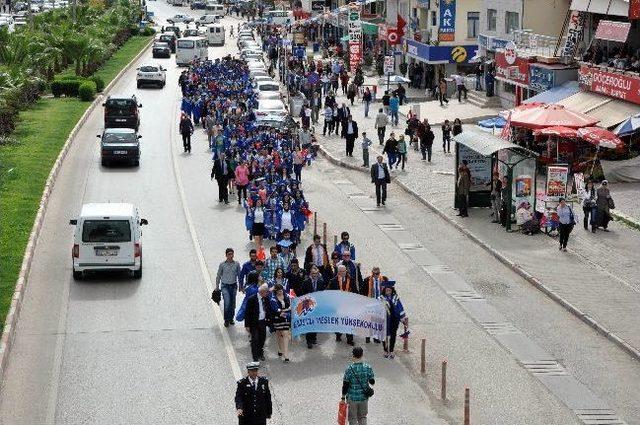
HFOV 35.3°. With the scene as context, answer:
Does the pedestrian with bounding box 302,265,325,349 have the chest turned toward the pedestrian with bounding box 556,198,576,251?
no

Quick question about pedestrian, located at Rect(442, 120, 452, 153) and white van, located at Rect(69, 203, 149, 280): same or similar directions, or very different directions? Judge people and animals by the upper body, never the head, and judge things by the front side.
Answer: very different directions

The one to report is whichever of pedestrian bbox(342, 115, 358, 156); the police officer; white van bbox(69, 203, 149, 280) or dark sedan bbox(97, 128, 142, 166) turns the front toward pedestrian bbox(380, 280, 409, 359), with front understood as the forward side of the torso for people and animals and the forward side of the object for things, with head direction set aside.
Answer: pedestrian bbox(342, 115, 358, 156)

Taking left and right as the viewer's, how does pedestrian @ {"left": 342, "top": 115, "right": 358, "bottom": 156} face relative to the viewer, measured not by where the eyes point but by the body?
facing the viewer

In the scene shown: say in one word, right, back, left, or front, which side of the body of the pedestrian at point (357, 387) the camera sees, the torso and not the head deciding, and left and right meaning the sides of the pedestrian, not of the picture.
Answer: back

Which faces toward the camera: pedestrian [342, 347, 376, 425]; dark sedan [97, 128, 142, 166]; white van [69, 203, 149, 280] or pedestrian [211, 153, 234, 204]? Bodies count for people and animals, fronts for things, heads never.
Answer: pedestrian [211, 153, 234, 204]

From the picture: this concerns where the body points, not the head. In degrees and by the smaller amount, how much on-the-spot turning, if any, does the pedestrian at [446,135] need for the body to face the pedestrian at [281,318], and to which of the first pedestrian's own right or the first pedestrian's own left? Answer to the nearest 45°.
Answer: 0° — they already face them

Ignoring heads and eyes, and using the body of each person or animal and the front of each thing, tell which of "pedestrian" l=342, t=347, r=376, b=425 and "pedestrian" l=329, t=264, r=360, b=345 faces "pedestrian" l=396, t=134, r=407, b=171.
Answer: "pedestrian" l=342, t=347, r=376, b=425

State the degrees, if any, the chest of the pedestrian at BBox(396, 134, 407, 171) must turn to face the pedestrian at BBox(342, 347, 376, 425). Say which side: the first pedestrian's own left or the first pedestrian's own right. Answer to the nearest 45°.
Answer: approximately 45° to the first pedestrian's own left

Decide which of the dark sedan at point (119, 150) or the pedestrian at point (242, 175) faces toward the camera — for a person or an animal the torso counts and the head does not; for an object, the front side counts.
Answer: the pedestrian

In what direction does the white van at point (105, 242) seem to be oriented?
away from the camera

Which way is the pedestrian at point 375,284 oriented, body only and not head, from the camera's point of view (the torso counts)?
toward the camera

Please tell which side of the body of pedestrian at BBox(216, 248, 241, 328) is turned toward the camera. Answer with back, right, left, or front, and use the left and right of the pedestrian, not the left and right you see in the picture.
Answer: front

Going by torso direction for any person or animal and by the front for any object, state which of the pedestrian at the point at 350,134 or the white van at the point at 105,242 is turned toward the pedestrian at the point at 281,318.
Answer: the pedestrian at the point at 350,134

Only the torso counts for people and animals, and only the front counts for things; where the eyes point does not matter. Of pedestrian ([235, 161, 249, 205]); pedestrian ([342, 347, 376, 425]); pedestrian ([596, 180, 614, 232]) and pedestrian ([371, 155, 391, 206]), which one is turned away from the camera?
pedestrian ([342, 347, 376, 425])

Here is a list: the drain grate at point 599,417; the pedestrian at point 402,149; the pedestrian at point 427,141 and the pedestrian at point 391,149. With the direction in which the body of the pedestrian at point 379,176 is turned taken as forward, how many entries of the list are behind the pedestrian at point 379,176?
3

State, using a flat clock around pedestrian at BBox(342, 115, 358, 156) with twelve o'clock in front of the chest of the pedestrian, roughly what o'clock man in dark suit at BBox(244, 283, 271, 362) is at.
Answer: The man in dark suit is roughly at 12 o'clock from the pedestrian.

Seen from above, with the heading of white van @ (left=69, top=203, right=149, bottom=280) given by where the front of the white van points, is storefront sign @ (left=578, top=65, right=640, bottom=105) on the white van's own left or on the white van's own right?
on the white van's own right

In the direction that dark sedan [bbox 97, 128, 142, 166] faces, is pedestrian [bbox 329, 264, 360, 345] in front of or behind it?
behind

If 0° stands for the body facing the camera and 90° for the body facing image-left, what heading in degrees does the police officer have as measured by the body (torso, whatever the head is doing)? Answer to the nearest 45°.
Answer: approximately 0°

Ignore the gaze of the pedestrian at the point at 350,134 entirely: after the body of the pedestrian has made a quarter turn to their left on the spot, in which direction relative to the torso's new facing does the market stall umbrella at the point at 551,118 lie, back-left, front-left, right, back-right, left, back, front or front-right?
front-right

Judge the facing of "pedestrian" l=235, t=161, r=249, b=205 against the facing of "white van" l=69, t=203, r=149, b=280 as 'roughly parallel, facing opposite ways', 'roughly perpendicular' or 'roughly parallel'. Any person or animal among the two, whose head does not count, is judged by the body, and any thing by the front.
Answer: roughly parallel, facing opposite ways

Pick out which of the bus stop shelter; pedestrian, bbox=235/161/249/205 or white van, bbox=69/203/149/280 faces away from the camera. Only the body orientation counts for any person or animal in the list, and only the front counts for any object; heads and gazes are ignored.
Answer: the white van
